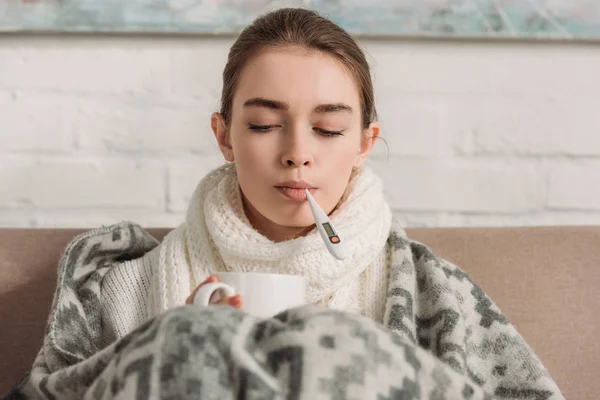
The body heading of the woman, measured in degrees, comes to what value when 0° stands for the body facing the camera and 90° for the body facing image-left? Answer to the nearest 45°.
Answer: approximately 0°
